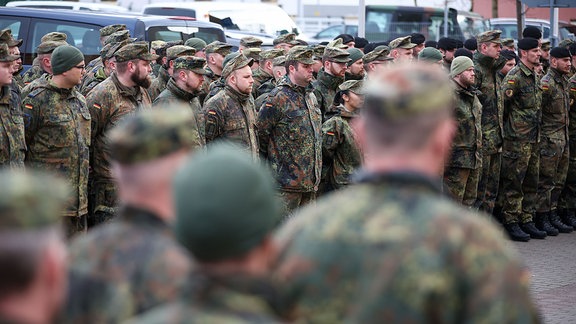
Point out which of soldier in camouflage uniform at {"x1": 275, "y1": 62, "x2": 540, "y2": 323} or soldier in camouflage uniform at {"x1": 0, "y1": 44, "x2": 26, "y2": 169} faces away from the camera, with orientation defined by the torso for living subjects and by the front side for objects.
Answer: soldier in camouflage uniform at {"x1": 275, "y1": 62, "x2": 540, "y2": 323}

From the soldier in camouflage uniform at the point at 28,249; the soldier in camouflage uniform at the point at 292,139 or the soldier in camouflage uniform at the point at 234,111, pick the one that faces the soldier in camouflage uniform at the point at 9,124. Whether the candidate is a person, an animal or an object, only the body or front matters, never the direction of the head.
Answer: the soldier in camouflage uniform at the point at 28,249

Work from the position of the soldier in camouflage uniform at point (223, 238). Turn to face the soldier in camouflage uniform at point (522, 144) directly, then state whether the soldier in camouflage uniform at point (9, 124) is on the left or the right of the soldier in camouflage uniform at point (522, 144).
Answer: left

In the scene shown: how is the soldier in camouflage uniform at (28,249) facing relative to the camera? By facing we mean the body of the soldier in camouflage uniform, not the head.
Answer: away from the camera

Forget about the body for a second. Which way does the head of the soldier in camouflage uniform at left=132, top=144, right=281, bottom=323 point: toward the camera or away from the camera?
away from the camera

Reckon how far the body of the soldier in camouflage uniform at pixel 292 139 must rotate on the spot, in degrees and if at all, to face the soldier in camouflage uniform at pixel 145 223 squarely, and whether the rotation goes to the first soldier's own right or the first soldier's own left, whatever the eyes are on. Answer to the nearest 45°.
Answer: approximately 45° to the first soldier's own right

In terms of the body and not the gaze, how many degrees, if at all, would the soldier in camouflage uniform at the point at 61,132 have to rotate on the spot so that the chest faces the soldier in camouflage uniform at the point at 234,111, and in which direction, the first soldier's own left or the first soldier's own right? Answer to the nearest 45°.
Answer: approximately 90° to the first soldier's own left

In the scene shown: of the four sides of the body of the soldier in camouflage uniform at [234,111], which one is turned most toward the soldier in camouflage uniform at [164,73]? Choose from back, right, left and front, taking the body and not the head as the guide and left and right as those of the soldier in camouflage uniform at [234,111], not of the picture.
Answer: back

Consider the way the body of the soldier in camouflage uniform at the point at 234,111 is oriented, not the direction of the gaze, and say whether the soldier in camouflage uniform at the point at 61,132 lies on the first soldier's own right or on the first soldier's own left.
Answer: on the first soldier's own right

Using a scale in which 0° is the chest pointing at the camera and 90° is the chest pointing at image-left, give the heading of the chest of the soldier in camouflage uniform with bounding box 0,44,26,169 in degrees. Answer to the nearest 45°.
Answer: approximately 315°

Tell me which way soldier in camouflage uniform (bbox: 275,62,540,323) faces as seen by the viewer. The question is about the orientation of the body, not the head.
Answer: away from the camera

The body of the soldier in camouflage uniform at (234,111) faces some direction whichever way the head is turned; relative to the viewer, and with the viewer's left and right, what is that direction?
facing the viewer and to the right of the viewer

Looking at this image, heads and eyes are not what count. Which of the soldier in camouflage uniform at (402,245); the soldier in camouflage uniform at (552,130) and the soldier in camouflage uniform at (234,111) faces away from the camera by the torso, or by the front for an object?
the soldier in camouflage uniform at (402,245)
